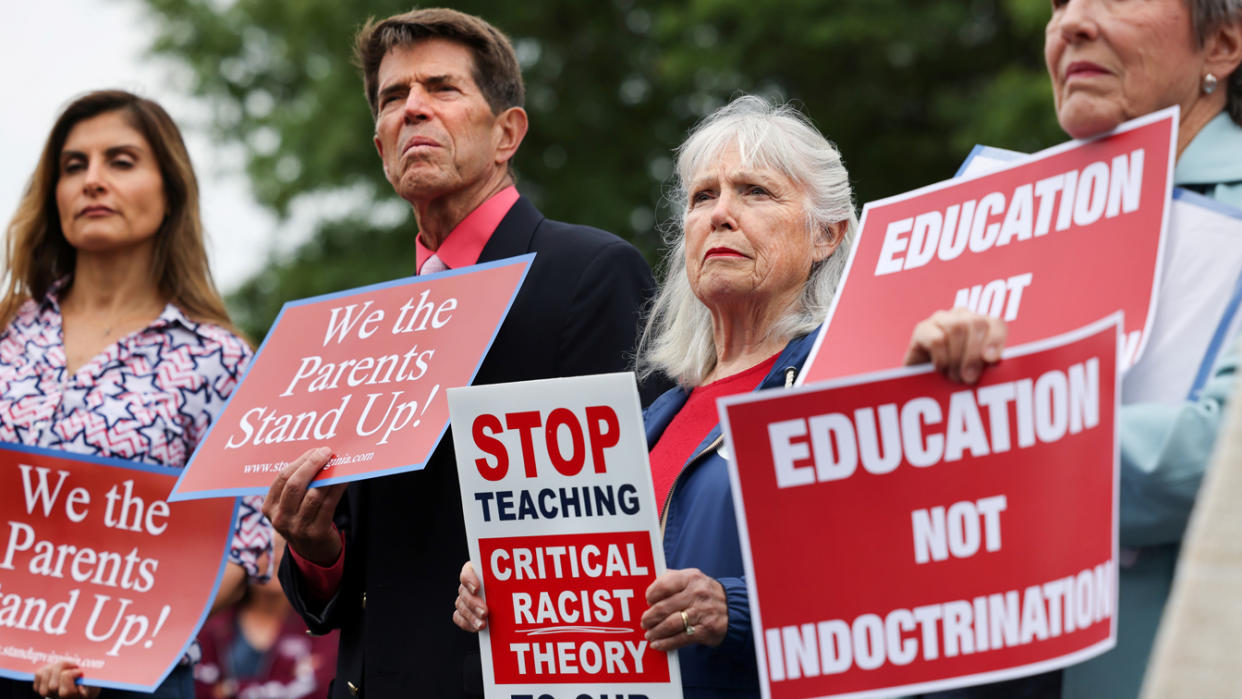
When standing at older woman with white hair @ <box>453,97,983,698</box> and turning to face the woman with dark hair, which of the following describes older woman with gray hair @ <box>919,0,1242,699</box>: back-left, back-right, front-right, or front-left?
back-left

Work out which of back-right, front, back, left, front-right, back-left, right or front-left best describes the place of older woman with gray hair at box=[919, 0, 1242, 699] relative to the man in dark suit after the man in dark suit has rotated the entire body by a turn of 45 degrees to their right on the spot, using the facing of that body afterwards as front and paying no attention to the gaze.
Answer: back-left

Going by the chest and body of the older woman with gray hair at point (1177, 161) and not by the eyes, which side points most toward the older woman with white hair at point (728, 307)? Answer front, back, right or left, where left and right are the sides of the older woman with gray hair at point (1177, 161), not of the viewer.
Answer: right

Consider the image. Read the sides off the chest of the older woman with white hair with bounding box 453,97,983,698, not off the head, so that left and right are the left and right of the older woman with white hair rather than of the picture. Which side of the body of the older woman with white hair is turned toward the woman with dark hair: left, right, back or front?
right

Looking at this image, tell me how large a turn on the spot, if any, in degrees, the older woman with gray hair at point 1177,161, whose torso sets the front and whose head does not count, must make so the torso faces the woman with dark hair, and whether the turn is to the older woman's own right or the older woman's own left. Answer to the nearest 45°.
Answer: approximately 45° to the older woman's own right
